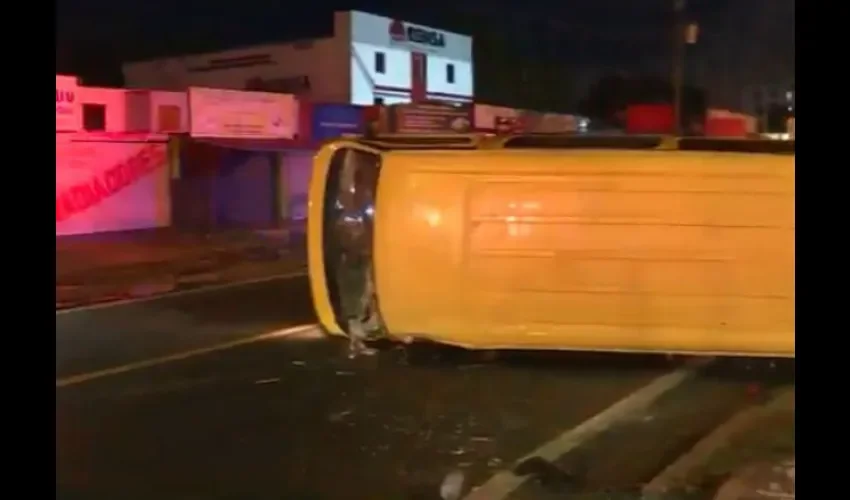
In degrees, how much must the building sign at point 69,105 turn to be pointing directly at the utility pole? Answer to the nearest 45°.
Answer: approximately 90° to its left

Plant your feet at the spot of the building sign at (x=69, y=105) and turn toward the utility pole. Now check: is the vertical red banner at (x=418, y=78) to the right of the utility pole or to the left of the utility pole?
left

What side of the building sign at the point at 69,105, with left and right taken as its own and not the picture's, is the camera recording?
front

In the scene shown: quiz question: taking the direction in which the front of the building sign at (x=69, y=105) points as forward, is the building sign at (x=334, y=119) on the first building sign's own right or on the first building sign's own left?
on the first building sign's own left

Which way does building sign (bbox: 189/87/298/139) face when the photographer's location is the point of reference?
facing the viewer and to the right of the viewer

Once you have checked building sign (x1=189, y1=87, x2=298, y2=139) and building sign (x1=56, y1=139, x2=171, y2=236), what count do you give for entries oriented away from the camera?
0

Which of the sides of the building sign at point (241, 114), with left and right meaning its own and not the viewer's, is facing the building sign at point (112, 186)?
right

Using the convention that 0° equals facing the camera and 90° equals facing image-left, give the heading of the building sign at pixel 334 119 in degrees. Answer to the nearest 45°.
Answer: approximately 315°

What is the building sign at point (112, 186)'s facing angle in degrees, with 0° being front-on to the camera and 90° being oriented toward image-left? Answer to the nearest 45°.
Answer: approximately 315°
